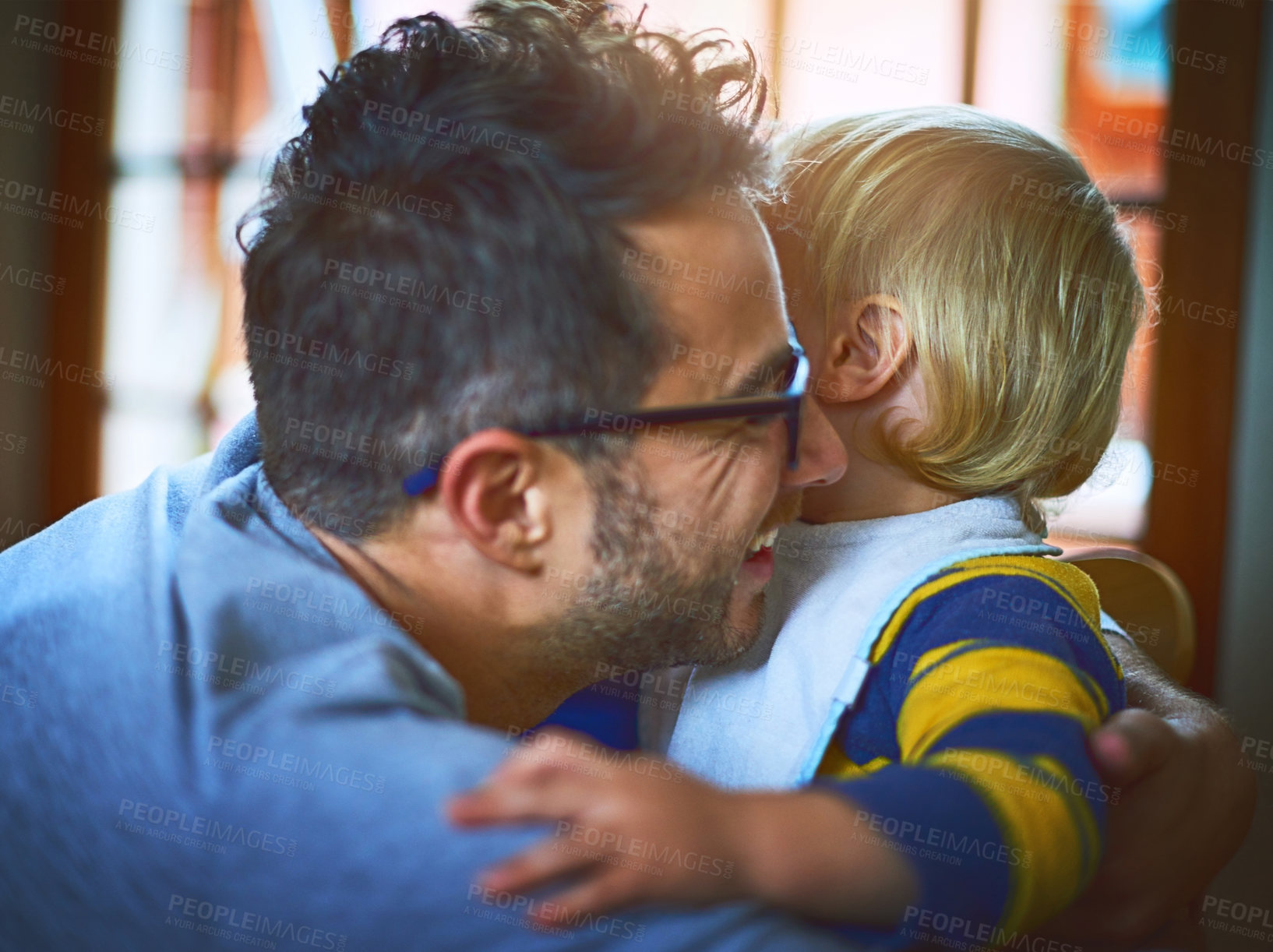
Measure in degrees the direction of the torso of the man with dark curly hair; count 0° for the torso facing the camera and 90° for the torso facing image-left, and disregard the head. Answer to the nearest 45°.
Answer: approximately 270°
